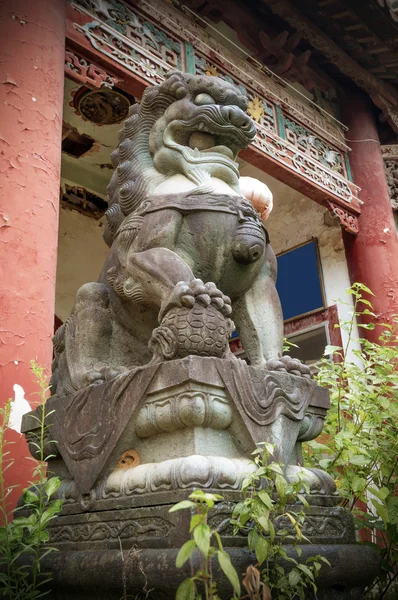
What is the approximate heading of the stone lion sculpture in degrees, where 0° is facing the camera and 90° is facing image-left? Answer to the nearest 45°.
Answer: approximately 315°

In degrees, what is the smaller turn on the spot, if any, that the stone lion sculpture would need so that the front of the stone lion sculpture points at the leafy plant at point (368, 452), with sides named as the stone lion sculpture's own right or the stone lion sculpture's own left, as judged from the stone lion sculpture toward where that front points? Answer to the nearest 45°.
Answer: approximately 90° to the stone lion sculpture's own left
